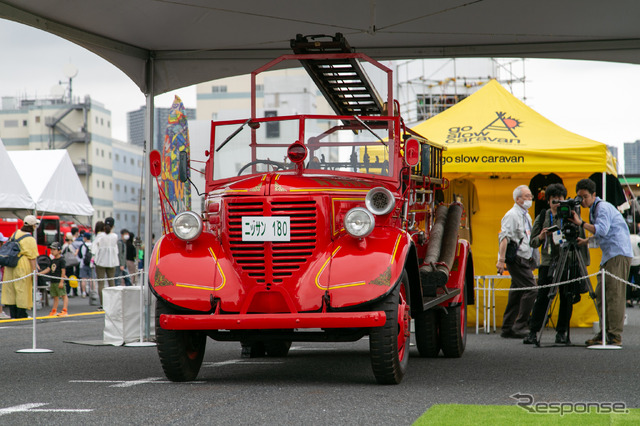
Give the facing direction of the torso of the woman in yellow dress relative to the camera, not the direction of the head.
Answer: to the viewer's right

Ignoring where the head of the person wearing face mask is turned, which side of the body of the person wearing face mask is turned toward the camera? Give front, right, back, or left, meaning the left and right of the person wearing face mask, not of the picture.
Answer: right

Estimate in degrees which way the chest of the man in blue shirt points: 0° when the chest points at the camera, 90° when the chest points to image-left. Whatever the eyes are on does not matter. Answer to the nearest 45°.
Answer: approximately 90°

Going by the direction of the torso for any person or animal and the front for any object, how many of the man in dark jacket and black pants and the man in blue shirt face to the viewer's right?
0
